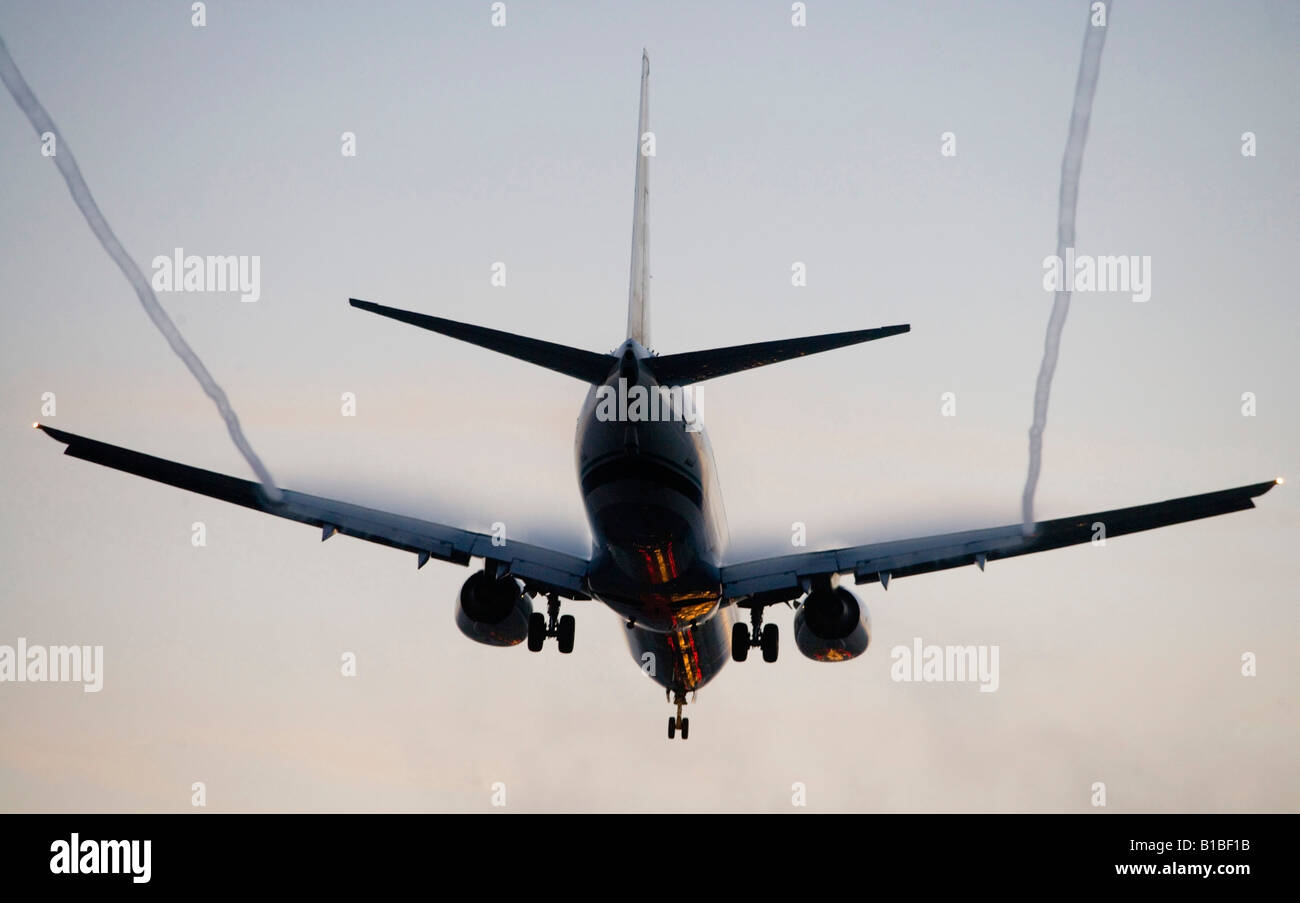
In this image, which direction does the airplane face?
away from the camera
